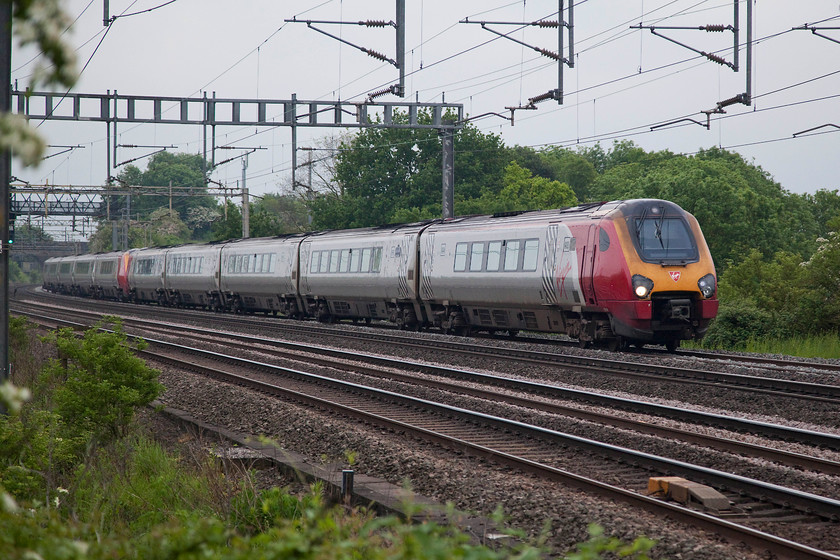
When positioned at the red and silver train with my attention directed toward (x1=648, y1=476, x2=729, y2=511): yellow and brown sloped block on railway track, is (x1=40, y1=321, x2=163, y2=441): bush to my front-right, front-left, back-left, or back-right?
front-right

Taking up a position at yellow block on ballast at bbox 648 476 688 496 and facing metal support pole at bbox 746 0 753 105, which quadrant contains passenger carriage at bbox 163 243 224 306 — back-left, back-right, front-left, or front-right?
front-left

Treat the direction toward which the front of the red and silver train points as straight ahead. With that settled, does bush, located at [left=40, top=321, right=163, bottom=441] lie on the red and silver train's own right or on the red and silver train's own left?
on the red and silver train's own right

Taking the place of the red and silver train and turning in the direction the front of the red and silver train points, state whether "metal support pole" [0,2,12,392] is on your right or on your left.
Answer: on your right

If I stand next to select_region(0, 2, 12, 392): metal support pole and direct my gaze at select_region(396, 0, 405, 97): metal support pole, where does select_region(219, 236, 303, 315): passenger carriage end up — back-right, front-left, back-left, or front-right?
front-left

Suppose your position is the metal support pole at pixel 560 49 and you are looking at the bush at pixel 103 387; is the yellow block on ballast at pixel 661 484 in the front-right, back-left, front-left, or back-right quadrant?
front-left

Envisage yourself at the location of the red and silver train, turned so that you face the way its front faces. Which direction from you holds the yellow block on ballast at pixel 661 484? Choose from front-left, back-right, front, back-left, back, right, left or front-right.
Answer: front-right

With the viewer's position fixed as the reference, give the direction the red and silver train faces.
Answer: facing the viewer and to the right of the viewer
